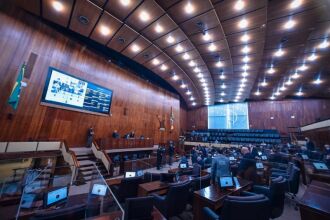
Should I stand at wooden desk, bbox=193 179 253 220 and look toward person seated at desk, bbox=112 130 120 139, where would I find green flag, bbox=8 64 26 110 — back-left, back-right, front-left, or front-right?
front-left

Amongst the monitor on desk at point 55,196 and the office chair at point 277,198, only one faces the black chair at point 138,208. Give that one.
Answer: the monitor on desk

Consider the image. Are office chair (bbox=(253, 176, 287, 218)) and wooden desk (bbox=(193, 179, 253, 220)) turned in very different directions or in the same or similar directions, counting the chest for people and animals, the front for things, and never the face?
very different directions

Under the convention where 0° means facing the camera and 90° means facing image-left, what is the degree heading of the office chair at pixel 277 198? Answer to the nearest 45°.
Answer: approximately 135°

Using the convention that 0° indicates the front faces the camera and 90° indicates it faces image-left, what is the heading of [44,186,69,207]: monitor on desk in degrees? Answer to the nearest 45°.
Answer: approximately 315°

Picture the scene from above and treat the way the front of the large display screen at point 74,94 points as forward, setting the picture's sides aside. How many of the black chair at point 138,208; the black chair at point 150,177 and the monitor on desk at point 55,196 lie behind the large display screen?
0

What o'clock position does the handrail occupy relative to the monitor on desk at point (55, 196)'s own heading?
The handrail is roughly at 8 o'clock from the monitor on desk.

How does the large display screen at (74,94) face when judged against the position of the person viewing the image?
facing the viewer and to the right of the viewer

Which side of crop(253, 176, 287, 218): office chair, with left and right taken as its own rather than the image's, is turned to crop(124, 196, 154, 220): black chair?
left

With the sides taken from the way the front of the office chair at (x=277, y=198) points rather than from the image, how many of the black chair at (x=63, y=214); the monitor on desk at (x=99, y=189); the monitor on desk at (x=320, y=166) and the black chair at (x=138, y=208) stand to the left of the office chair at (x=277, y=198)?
3

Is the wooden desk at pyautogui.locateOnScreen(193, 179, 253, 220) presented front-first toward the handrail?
no

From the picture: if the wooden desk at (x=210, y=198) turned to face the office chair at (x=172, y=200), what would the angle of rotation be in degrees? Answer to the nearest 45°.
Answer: approximately 135° to its right

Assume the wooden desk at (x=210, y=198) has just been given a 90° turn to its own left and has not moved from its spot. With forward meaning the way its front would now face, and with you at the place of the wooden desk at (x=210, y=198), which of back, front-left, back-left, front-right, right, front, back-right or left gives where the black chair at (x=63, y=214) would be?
back

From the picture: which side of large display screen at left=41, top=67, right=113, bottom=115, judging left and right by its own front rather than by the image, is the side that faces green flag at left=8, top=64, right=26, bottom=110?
right

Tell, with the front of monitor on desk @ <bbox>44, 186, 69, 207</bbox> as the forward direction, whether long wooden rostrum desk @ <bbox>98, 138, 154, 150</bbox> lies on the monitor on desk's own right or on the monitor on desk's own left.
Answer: on the monitor on desk's own left

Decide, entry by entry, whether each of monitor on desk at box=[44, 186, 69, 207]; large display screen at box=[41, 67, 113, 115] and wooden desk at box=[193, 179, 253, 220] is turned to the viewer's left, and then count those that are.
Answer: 0

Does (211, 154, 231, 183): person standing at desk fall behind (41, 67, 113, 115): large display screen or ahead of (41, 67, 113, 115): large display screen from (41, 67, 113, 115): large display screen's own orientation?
ahead

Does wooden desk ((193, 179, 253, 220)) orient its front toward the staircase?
no

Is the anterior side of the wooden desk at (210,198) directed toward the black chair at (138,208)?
no
